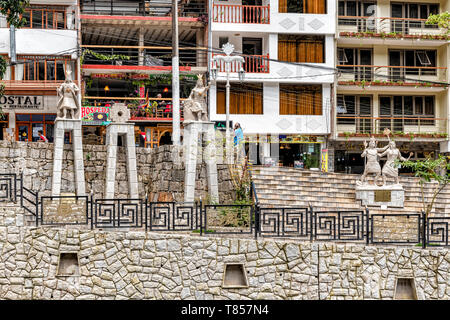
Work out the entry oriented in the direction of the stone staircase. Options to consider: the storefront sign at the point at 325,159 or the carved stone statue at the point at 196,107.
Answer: the storefront sign

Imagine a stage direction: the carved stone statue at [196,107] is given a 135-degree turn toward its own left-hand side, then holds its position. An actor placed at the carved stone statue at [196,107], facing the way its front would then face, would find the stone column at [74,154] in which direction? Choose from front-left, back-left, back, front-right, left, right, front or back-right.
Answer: back-left

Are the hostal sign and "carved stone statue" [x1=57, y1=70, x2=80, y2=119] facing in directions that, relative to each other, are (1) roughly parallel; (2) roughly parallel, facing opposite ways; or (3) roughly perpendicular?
roughly parallel

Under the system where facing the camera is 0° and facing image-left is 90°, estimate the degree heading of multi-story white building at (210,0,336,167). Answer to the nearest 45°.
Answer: approximately 0°

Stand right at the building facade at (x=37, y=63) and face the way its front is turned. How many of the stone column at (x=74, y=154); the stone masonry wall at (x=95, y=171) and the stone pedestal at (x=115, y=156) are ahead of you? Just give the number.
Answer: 3

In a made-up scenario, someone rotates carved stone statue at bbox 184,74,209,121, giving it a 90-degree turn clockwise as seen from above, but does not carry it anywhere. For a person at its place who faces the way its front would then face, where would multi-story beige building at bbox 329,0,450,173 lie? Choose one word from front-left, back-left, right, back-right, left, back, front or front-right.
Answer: back-right

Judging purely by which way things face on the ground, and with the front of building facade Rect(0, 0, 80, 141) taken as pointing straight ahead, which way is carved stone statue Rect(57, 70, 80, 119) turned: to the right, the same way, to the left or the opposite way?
the same way

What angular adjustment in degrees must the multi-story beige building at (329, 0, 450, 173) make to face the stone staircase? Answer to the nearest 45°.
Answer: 0° — it already faces it

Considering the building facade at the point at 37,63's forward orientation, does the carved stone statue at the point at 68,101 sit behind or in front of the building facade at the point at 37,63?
in front

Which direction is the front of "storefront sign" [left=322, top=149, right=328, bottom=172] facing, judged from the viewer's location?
facing the viewer

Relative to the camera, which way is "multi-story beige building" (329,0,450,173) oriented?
toward the camera

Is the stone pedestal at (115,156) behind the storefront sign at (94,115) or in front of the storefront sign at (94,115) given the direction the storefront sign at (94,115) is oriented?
in front

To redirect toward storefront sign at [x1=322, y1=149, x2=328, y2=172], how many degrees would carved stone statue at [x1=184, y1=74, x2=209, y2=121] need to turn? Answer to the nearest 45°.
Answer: approximately 135° to its left
